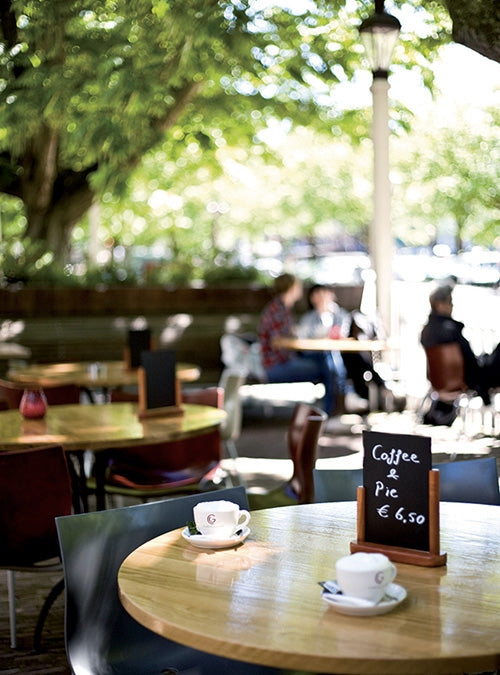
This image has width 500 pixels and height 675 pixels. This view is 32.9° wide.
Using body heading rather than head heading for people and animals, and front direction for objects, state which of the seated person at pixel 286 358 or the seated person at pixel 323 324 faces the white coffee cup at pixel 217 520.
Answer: the seated person at pixel 323 324

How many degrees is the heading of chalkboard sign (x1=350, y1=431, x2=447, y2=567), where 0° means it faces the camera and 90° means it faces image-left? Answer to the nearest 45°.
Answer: approximately 45°

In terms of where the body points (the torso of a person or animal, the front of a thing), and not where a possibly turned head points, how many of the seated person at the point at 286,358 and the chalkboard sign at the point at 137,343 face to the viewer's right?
1

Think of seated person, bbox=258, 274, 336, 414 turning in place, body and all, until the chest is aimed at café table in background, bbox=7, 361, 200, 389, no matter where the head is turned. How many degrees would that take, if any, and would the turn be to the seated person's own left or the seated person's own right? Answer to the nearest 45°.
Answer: approximately 135° to the seated person's own right

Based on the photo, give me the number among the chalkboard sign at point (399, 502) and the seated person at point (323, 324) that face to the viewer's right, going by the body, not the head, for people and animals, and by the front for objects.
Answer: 0

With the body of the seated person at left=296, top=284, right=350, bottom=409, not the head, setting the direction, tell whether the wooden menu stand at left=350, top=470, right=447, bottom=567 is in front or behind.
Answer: in front

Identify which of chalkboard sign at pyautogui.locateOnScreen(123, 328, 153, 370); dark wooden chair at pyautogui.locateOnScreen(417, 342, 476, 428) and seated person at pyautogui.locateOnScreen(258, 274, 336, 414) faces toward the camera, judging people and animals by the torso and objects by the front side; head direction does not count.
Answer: the chalkboard sign

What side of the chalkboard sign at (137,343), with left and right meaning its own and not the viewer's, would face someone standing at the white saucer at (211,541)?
front

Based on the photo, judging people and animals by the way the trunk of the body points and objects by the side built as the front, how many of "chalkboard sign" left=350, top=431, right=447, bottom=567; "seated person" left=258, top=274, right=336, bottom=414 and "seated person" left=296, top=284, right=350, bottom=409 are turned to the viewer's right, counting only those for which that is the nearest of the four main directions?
1

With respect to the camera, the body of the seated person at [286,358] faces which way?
to the viewer's right

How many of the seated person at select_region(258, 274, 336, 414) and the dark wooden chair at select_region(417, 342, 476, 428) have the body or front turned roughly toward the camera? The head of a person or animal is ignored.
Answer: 0

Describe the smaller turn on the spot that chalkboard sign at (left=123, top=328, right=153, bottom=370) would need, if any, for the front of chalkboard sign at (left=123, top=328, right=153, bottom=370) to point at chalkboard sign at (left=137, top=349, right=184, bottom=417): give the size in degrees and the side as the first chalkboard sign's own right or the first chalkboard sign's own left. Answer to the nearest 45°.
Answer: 0° — it already faces it

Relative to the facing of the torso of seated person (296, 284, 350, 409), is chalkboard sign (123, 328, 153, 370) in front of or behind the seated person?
in front

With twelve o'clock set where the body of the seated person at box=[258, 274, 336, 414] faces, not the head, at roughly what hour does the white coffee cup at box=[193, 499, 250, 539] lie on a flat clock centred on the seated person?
The white coffee cup is roughly at 3 o'clock from the seated person.

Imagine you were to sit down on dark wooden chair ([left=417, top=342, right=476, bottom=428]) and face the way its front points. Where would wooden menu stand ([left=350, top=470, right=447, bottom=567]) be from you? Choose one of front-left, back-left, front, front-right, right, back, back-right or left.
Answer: back-right

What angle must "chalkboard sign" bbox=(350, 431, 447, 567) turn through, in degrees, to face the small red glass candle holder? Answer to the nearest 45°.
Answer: approximately 90° to its right
